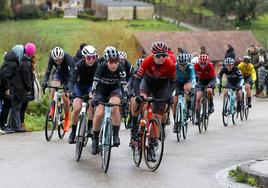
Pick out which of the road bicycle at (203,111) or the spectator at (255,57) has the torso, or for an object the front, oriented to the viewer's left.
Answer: the spectator

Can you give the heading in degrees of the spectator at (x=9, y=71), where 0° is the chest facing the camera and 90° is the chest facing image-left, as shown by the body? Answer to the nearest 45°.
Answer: approximately 270°

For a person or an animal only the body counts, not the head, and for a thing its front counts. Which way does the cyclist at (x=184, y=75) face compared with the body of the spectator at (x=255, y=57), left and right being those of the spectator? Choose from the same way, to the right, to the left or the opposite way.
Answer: to the left

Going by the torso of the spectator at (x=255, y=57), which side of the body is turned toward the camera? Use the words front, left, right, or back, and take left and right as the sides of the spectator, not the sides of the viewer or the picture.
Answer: left

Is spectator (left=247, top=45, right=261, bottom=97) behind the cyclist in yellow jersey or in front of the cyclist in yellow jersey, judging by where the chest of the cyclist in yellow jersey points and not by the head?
behind

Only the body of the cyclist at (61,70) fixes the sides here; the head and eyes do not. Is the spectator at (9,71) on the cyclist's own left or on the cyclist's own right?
on the cyclist's own right

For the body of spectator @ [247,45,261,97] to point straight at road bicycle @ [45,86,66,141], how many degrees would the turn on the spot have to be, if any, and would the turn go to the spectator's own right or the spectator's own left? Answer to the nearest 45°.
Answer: approximately 90° to the spectator's own left

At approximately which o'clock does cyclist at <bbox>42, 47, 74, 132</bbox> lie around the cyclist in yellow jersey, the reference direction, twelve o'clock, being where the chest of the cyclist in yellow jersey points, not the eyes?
The cyclist is roughly at 1 o'clock from the cyclist in yellow jersey.

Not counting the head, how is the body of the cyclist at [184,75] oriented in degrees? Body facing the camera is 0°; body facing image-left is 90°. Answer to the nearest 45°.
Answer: approximately 0°
